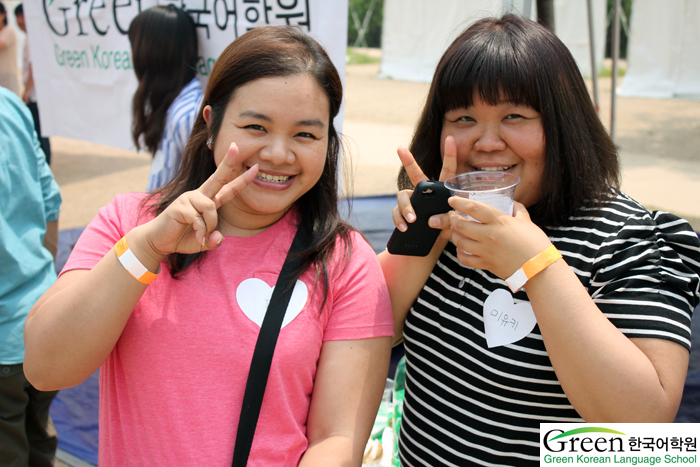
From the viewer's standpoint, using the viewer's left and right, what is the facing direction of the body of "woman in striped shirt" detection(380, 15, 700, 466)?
facing the viewer and to the left of the viewer

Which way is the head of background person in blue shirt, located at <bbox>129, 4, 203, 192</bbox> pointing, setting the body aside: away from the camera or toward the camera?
away from the camera

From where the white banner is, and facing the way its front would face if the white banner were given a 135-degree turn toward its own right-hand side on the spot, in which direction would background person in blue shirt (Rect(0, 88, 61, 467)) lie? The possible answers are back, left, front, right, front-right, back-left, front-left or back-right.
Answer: back-left

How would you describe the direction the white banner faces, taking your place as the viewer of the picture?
facing the viewer

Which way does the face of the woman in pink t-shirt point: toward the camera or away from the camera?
toward the camera

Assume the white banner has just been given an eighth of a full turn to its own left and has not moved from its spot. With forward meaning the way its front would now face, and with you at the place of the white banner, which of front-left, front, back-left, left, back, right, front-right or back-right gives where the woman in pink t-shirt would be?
front-right

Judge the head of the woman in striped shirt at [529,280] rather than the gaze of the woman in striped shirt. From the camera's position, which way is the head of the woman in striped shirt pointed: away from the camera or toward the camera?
toward the camera
